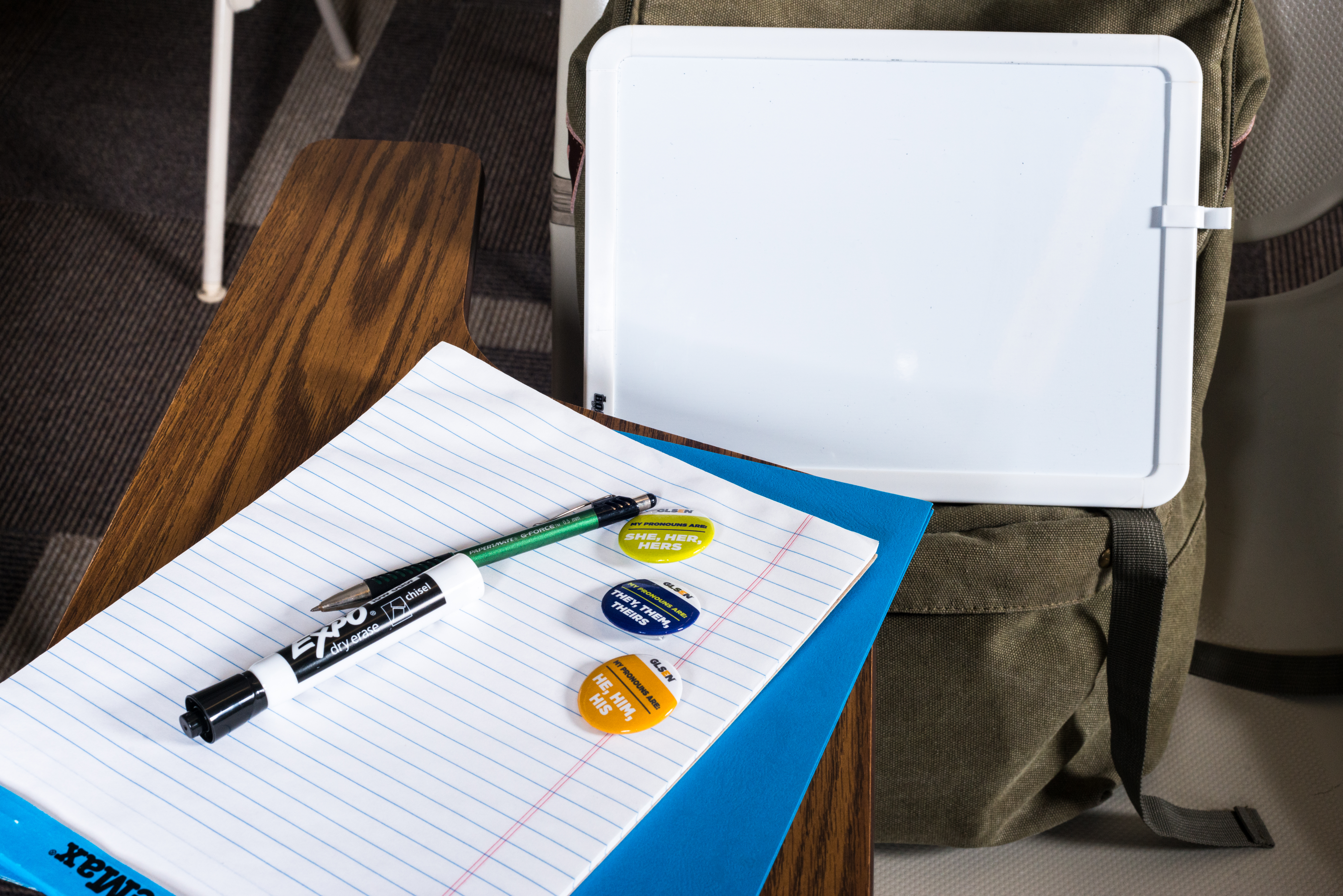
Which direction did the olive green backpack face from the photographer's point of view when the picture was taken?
facing the viewer

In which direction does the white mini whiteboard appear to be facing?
toward the camera
